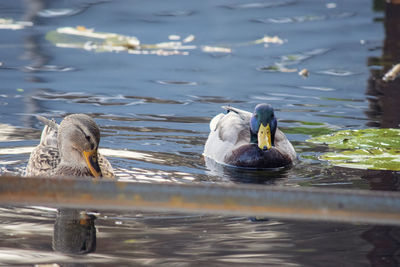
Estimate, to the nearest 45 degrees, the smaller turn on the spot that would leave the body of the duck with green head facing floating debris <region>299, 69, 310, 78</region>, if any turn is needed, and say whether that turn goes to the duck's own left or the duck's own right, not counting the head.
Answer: approximately 135° to the duck's own left

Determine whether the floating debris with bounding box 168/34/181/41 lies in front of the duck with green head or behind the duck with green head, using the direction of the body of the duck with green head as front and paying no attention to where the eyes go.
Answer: behind

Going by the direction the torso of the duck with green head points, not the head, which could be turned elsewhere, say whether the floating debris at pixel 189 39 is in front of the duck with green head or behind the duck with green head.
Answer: behind

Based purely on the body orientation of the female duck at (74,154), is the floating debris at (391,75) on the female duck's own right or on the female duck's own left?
on the female duck's own left

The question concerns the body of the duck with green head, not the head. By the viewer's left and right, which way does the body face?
facing the viewer and to the right of the viewer

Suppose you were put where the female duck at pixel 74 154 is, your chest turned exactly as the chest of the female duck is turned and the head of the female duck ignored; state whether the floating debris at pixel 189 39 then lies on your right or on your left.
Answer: on your left

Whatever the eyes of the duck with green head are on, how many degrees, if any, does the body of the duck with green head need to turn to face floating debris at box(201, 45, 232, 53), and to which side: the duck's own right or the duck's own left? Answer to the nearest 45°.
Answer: approximately 135° to the duck's own left

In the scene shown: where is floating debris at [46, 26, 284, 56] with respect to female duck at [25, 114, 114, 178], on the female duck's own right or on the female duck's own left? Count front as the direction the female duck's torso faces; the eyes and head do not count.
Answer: on the female duck's own left

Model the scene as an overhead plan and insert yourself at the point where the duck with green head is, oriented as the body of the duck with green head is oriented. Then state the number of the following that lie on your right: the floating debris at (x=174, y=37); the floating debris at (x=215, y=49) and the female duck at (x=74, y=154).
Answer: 1

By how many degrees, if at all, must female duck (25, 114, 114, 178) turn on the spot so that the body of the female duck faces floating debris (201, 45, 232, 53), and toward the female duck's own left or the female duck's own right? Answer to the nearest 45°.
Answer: approximately 135° to the female duck's own left

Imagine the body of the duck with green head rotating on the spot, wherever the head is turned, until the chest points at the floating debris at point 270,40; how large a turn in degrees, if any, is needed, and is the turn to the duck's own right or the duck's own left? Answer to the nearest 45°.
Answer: approximately 135° to the duck's own left

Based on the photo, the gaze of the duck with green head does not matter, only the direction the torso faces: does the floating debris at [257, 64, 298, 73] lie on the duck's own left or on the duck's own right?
on the duck's own left

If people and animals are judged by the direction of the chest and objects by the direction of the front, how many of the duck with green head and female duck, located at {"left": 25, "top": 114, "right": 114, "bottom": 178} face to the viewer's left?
0
